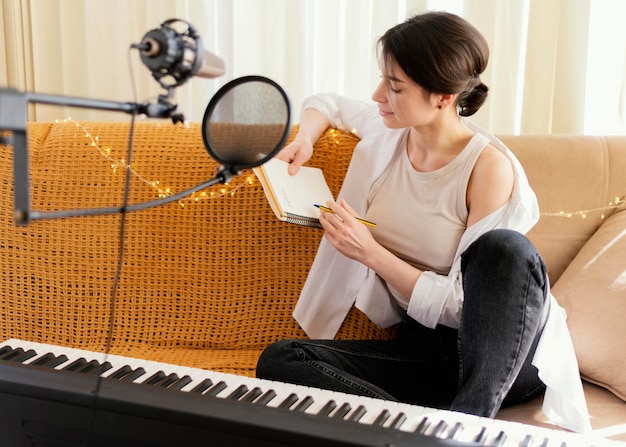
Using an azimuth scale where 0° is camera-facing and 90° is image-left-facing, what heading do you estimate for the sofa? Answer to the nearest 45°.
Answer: approximately 0°

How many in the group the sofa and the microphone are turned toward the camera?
1

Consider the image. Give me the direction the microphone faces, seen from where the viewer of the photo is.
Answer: facing away from the viewer and to the right of the viewer

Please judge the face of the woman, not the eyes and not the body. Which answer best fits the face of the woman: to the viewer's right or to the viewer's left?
to the viewer's left

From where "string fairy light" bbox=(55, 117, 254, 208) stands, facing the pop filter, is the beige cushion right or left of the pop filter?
left

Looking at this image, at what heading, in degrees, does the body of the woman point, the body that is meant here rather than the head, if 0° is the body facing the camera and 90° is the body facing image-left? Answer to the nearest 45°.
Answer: approximately 45°

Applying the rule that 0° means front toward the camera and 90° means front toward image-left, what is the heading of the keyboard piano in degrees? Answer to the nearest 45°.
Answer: approximately 225°

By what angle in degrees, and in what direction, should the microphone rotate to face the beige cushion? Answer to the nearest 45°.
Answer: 0° — it already faces it
